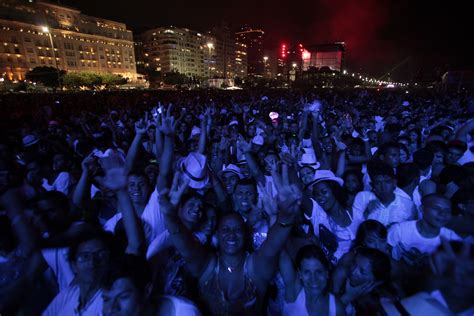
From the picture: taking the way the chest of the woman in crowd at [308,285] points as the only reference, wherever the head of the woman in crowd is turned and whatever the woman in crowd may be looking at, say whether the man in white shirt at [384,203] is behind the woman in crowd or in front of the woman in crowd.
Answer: behind

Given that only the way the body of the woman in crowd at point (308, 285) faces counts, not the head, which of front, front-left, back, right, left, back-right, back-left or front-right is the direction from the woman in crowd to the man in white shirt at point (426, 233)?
back-left

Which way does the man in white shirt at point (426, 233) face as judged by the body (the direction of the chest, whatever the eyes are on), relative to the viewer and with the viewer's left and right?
facing the viewer and to the right of the viewer

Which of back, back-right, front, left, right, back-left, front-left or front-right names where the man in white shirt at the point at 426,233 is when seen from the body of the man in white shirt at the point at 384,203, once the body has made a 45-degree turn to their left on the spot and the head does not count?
front

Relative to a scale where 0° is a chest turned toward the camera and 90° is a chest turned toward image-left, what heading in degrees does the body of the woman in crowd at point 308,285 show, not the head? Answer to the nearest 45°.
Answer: approximately 0°

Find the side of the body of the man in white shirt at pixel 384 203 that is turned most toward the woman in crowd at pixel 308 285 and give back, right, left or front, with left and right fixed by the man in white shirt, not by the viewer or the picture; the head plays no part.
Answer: front

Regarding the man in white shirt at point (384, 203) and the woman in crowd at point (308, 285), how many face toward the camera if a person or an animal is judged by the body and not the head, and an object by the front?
2

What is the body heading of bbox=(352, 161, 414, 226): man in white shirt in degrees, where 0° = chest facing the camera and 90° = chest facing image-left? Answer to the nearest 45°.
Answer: approximately 0°
